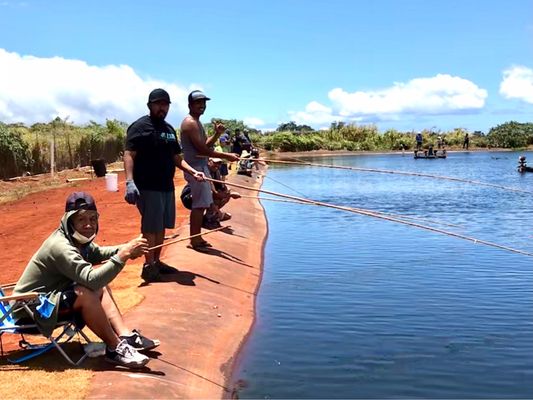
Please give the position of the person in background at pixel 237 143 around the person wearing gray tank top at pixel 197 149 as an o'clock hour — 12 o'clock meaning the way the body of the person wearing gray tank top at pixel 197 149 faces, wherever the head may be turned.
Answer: the person in background at pixel 237 143 is roughly at 9 o'clock from the person wearing gray tank top at pixel 197 149.

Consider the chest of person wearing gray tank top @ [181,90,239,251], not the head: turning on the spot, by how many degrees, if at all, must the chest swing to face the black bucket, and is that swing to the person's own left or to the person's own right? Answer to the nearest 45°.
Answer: approximately 90° to the person's own left

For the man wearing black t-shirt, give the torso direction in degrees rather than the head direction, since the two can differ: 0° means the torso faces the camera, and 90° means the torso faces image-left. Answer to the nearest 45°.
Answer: approximately 315°

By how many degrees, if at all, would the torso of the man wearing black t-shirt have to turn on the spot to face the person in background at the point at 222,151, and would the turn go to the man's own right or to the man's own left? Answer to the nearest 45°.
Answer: approximately 135° to the man's own left

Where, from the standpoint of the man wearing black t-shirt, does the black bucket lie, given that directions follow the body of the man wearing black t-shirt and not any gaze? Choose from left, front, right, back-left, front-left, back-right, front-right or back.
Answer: back-left

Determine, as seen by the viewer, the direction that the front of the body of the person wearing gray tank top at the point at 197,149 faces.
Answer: to the viewer's right

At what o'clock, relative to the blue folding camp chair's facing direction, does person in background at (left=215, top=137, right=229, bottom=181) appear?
The person in background is roughly at 10 o'clock from the blue folding camp chair.

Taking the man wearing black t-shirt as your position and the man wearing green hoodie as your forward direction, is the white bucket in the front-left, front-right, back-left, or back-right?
back-right

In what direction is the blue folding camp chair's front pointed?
to the viewer's right

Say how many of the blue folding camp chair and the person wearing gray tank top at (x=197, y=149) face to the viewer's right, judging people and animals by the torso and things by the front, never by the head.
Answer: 2
